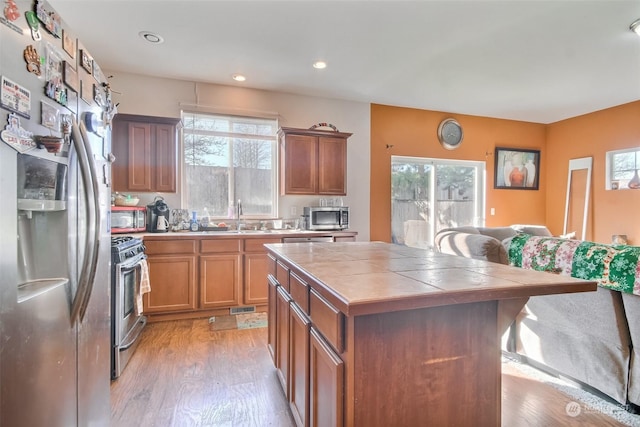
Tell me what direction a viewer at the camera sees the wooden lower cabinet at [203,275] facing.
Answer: facing the viewer

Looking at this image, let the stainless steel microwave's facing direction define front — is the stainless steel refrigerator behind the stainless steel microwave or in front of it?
in front

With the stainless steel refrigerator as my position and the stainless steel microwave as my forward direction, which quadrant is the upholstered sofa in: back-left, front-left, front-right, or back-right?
front-right

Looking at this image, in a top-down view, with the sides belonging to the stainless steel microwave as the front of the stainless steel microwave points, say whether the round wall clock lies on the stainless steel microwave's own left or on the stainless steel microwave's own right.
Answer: on the stainless steel microwave's own left

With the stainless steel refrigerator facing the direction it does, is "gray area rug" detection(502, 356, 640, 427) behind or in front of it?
in front

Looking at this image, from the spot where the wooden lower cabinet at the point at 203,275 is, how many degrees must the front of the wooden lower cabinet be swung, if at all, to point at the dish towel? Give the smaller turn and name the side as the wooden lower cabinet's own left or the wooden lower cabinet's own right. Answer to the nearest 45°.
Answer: approximately 45° to the wooden lower cabinet's own right

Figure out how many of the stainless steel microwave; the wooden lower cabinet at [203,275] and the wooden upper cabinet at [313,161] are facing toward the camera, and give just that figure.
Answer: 3

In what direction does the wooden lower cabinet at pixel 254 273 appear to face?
toward the camera

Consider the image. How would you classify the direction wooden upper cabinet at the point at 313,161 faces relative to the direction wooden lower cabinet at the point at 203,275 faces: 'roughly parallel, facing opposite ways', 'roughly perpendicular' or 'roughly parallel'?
roughly parallel

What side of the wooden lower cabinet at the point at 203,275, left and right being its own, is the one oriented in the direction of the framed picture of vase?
left

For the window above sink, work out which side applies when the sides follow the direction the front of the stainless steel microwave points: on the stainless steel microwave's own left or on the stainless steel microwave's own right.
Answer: on the stainless steel microwave's own right

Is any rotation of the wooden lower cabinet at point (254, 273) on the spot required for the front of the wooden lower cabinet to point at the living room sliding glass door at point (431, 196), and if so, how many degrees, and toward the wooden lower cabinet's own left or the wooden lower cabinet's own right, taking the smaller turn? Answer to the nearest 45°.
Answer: approximately 90° to the wooden lower cabinet's own left

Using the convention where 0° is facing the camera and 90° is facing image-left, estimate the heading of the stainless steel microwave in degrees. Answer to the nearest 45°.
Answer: approximately 0°

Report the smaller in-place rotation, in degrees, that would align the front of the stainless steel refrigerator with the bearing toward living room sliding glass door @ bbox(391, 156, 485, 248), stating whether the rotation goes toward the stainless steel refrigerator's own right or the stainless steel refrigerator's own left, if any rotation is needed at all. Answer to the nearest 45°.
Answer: approximately 45° to the stainless steel refrigerator's own left

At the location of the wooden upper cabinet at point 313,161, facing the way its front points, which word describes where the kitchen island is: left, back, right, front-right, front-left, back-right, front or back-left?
front
